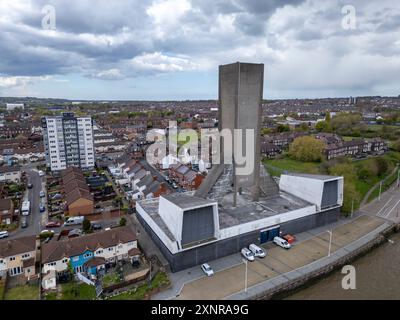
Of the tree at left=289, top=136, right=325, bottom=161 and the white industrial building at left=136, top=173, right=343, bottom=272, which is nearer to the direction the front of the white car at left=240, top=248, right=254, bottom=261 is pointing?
the white industrial building

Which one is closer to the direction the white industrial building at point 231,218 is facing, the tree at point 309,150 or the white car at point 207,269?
the white car

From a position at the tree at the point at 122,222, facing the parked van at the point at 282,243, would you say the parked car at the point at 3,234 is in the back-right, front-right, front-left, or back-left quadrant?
back-right

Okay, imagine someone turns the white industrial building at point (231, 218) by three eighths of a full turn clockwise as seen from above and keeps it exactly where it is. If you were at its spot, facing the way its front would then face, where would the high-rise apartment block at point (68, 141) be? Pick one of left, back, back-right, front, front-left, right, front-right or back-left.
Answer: front-right

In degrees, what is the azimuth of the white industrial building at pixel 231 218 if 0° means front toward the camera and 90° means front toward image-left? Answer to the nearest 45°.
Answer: approximately 315°
